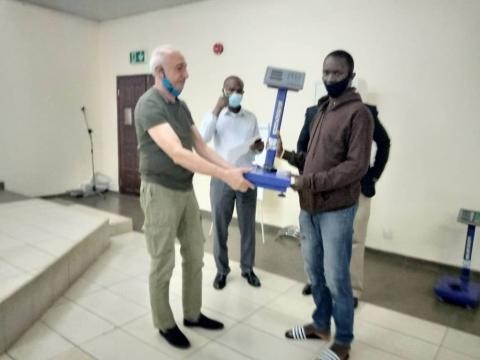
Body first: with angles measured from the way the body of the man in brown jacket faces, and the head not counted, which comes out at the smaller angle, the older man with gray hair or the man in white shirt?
the older man with gray hair

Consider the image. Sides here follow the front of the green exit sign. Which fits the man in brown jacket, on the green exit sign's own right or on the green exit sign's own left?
on the green exit sign's own left

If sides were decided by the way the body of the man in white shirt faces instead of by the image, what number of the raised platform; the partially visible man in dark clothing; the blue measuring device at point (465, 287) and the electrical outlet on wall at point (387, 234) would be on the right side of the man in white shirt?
1

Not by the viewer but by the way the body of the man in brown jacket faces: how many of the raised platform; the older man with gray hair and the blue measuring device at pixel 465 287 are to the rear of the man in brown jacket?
1

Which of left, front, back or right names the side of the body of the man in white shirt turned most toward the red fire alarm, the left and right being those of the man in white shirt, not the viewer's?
back

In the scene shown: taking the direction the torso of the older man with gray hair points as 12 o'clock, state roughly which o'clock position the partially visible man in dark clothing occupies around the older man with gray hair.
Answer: The partially visible man in dark clothing is roughly at 10 o'clock from the older man with gray hair.

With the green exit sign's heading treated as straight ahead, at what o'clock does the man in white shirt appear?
The man in white shirt is roughly at 10 o'clock from the green exit sign.

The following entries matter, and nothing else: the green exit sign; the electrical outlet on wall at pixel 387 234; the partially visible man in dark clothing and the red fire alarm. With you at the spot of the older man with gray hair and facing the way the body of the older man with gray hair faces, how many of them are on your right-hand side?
0

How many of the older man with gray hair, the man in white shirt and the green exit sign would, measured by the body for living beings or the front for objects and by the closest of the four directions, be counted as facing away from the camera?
0

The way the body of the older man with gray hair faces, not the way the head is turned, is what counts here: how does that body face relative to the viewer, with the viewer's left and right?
facing the viewer and to the right of the viewer

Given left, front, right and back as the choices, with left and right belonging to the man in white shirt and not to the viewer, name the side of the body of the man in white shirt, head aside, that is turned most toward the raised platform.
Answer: right

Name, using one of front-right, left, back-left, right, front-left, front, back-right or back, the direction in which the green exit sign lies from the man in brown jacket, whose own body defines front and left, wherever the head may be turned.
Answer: right

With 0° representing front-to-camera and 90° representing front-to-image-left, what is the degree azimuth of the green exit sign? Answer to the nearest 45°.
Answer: approximately 45°

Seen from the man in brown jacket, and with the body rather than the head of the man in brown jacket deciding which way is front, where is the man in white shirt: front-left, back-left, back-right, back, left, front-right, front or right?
right

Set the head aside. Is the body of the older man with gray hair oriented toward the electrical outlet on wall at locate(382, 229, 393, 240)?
no

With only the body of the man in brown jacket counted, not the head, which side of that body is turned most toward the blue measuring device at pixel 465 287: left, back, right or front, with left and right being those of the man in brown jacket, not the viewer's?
back

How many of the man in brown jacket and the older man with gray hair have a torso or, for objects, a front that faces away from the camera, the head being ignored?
0

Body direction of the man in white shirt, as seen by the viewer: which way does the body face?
toward the camera

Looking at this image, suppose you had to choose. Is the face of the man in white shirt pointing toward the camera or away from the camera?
toward the camera

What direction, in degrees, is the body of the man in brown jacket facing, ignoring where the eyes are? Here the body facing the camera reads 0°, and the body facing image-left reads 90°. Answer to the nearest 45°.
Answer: approximately 45°
